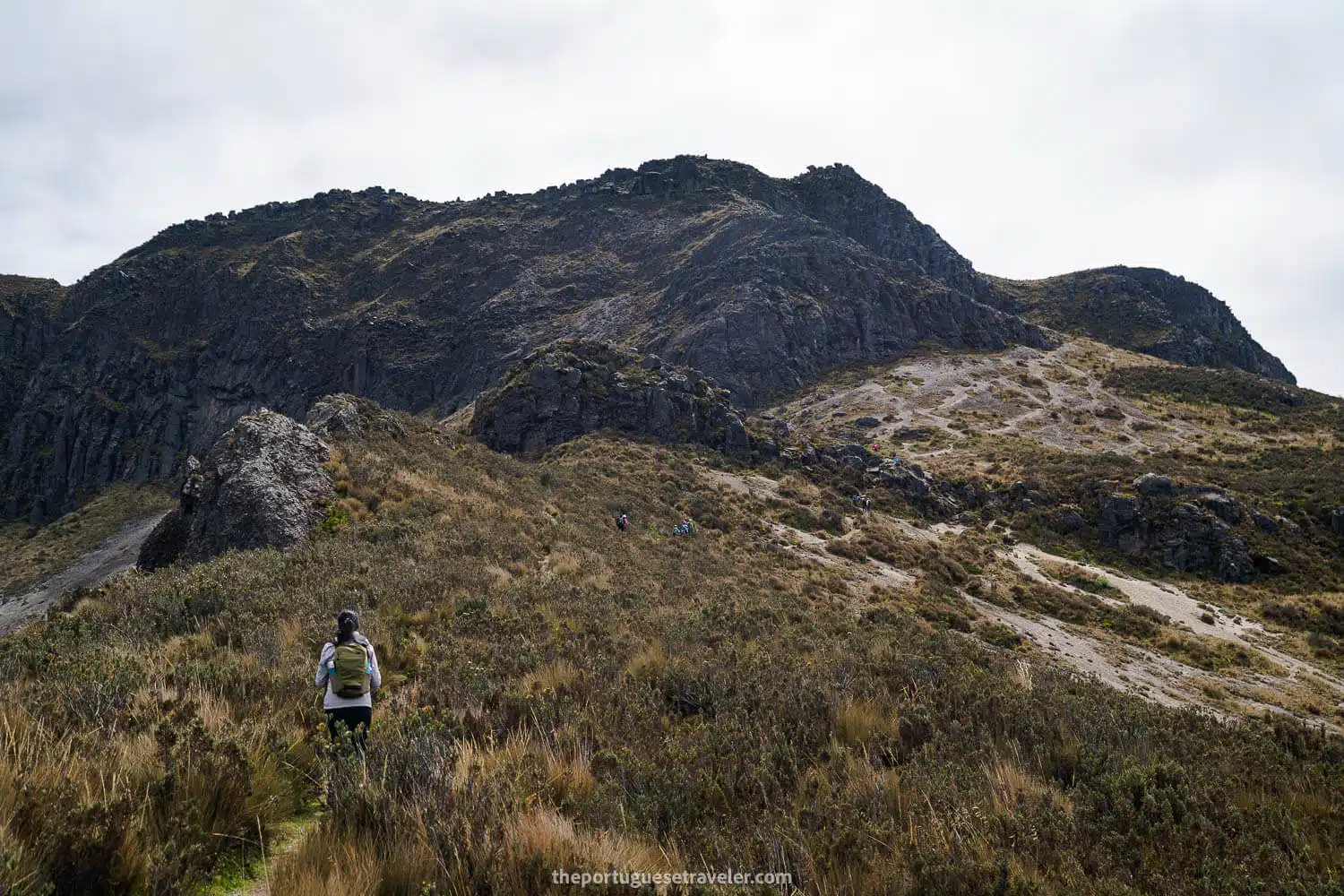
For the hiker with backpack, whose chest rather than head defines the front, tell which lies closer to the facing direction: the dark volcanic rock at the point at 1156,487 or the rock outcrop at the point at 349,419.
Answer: the rock outcrop

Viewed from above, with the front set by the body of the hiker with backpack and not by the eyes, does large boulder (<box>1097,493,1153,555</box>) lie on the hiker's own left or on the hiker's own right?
on the hiker's own right

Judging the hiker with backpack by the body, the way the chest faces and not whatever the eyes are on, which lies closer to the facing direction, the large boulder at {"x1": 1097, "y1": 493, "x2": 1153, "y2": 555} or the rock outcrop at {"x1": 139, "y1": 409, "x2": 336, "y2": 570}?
the rock outcrop

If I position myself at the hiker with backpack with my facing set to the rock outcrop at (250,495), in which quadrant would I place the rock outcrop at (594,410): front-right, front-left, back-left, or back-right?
front-right

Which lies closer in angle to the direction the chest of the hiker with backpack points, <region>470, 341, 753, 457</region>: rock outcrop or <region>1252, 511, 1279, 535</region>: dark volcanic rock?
the rock outcrop

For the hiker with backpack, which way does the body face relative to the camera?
away from the camera

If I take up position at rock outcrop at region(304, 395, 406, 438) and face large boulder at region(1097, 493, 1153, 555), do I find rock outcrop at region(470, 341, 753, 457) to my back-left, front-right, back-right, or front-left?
front-left

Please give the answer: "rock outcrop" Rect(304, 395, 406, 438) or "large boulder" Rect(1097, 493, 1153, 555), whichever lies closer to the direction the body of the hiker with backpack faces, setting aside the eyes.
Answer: the rock outcrop

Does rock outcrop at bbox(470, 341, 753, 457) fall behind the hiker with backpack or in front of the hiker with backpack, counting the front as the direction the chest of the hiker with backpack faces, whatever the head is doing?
in front

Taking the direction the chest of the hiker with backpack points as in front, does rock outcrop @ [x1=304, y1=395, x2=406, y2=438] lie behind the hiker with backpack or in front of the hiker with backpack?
in front
